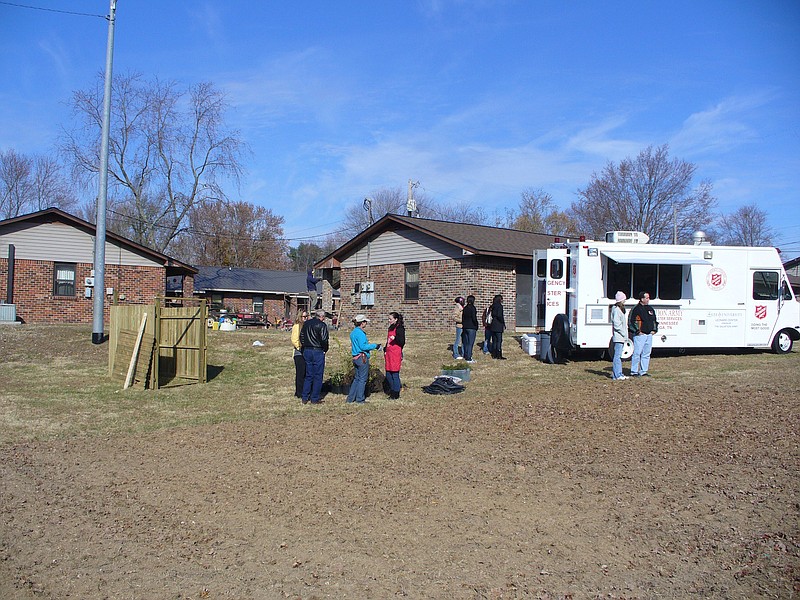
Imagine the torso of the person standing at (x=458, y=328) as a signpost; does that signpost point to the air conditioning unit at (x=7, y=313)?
no

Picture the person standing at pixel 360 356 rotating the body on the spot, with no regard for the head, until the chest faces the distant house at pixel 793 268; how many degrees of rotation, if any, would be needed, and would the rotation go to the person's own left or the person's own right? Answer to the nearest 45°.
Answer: approximately 45° to the person's own left

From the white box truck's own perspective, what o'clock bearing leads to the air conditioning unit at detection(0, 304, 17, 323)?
The air conditioning unit is roughly at 6 o'clock from the white box truck.

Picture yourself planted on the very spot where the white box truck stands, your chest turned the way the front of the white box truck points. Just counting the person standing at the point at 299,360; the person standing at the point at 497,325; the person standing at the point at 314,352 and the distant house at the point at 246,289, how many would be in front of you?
0

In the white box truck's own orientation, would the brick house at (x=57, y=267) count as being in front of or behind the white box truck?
behind

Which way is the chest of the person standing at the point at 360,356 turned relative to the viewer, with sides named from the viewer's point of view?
facing to the right of the viewer

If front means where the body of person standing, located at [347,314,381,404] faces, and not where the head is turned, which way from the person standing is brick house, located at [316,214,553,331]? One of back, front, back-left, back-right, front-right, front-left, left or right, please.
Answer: left

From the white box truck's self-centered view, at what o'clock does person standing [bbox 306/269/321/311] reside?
The person standing is roughly at 7 o'clock from the white box truck.

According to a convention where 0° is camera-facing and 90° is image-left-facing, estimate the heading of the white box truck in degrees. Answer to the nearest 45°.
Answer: approximately 270°

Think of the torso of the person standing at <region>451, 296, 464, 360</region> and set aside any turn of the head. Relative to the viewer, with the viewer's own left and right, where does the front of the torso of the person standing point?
facing to the right of the viewer

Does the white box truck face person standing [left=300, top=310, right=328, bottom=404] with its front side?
no

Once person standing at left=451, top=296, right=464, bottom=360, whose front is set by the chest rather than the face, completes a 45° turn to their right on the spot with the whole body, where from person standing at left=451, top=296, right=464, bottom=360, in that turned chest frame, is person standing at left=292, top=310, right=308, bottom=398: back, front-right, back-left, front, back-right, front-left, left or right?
right

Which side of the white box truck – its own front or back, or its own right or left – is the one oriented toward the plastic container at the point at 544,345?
back

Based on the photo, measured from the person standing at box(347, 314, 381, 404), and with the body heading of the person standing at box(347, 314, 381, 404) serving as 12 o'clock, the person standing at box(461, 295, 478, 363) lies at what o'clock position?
the person standing at box(461, 295, 478, 363) is roughly at 10 o'clock from the person standing at box(347, 314, 381, 404).
